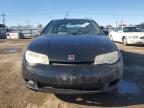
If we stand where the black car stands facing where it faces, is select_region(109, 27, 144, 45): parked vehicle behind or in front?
behind

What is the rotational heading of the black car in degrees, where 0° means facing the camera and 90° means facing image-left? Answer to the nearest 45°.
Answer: approximately 0°
